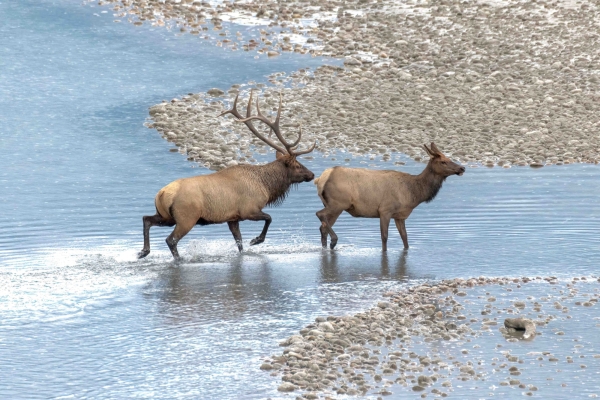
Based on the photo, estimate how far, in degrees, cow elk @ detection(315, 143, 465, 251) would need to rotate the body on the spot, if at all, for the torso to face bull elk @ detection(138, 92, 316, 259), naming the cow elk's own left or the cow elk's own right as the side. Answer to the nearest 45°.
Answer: approximately 180°

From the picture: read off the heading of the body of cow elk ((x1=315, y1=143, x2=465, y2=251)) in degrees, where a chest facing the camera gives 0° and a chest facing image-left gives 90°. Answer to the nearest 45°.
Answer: approximately 270°
